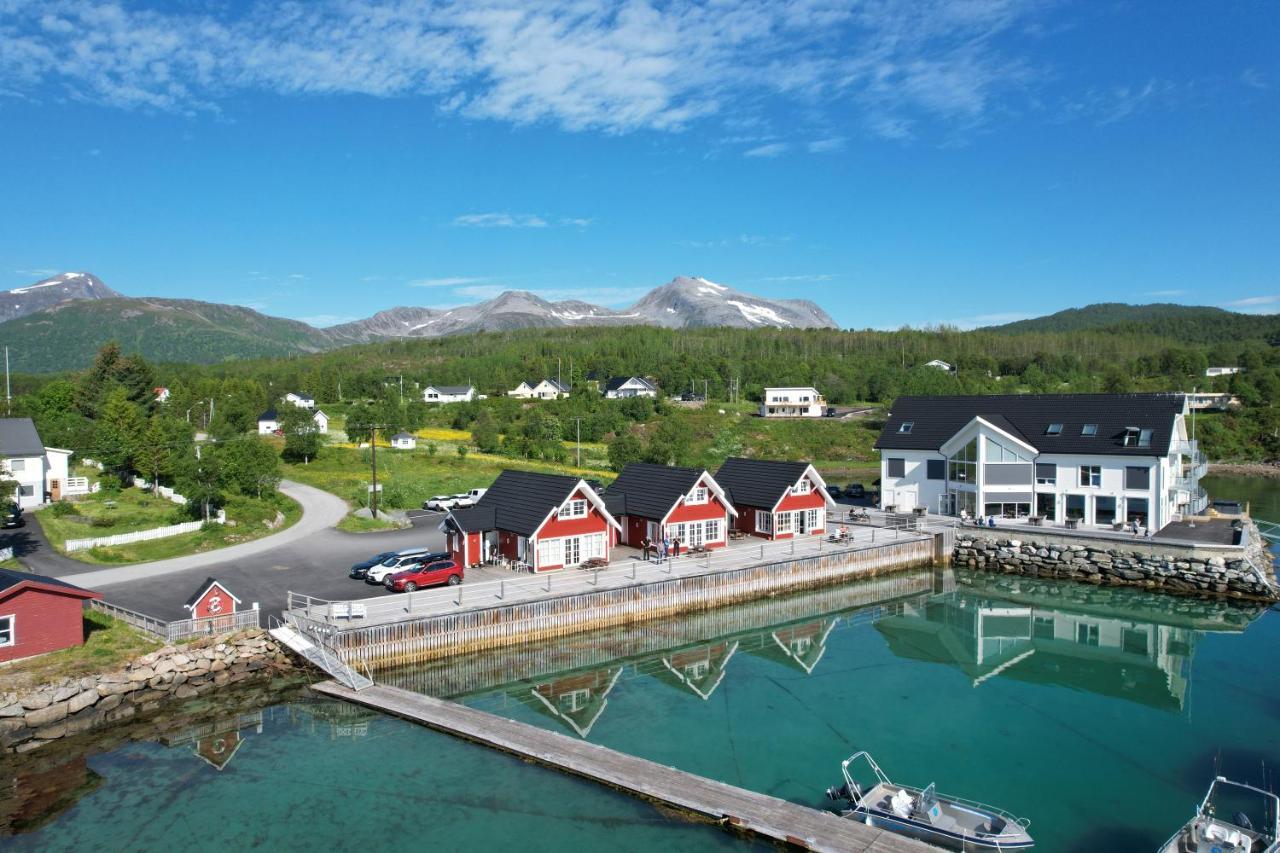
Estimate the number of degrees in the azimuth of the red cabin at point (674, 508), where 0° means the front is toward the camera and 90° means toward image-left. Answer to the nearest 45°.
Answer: approximately 315°

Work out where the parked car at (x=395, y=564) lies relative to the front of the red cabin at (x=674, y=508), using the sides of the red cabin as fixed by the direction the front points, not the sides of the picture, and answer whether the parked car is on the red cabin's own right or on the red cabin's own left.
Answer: on the red cabin's own right

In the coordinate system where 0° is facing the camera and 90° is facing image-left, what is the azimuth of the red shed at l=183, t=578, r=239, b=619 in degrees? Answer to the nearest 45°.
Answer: approximately 0°

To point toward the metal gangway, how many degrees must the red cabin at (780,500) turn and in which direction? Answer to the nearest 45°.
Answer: approximately 90° to its right

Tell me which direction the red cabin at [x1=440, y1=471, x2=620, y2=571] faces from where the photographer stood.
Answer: facing the viewer and to the right of the viewer

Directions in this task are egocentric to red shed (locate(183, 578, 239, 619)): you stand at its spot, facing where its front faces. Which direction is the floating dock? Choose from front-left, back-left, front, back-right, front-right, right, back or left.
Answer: front-left

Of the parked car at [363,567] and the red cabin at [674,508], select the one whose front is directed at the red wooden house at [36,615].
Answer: the parked car

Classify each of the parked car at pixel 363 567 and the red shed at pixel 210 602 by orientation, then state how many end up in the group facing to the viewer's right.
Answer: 0

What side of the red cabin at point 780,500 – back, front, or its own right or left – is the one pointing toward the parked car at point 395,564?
right

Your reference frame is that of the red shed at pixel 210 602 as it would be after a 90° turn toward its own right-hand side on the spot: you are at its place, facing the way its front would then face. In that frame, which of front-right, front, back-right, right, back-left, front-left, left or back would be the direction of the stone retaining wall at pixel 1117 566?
back

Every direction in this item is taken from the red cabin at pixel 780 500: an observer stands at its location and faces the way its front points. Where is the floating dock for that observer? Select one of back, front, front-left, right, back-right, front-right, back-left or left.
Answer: front-right

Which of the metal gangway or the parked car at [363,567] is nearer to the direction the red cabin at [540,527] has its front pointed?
the metal gangway
